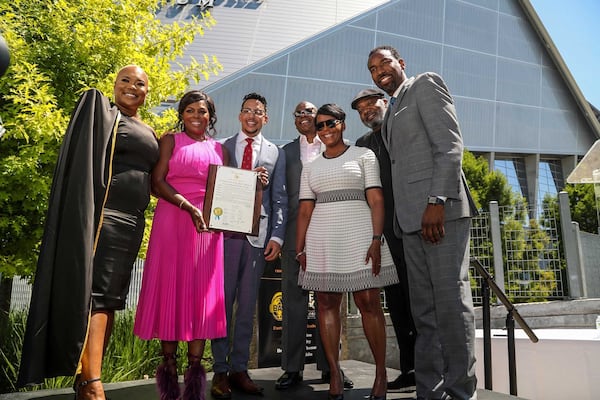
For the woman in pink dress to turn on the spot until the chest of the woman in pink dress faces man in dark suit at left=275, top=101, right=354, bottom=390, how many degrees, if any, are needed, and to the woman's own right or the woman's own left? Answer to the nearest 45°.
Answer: approximately 135° to the woman's own left

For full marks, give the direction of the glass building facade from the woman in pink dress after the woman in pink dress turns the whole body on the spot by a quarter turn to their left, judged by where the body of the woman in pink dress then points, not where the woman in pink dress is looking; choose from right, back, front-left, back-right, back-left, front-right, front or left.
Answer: front-left

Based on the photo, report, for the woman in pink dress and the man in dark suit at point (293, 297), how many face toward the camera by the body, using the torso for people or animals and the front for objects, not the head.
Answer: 2

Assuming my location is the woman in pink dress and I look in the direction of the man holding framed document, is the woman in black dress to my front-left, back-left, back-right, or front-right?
back-left

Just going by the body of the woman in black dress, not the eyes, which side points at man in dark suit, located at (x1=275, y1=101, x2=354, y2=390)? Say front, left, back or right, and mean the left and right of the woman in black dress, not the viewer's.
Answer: left

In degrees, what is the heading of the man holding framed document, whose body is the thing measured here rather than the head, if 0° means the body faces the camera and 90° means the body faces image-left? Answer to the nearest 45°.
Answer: approximately 0°

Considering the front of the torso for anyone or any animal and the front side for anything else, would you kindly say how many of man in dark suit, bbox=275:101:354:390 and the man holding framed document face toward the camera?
2

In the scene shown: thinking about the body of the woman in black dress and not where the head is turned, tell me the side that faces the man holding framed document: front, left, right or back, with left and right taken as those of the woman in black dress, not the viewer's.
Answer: left

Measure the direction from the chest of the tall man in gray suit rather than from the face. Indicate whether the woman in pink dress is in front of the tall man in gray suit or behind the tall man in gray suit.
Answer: in front

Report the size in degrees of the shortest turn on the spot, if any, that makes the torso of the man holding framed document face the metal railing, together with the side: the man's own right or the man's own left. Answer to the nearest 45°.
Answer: approximately 90° to the man's own left
